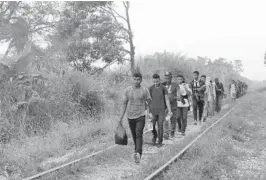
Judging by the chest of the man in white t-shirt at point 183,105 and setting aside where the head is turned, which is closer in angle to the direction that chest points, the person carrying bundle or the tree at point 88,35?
the person carrying bundle

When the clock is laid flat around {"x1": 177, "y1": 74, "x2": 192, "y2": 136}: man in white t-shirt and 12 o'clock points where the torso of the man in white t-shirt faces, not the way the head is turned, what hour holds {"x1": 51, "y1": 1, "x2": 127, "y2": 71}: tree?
The tree is roughly at 5 o'clock from the man in white t-shirt.

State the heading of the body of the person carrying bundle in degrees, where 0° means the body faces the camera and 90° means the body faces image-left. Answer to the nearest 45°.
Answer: approximately 0°

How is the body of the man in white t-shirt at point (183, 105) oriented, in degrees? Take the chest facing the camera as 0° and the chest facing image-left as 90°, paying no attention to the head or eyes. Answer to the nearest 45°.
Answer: approximately 0°

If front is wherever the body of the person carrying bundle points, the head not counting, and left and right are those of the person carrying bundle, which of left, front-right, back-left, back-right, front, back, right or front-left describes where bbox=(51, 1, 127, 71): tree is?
back

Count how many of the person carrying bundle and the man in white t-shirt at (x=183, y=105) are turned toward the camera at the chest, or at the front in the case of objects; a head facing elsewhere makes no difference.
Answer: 2
